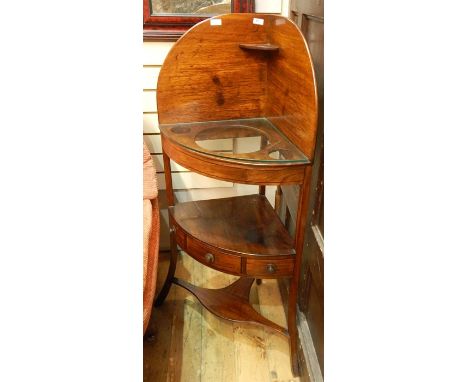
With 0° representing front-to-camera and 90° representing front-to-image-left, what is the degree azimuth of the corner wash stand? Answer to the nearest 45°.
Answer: approximately 45°
